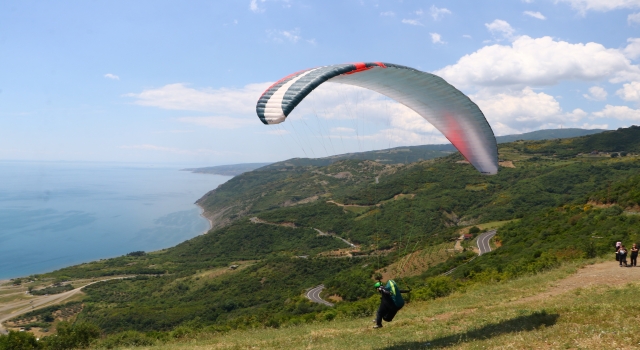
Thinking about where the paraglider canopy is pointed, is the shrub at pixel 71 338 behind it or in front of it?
behind

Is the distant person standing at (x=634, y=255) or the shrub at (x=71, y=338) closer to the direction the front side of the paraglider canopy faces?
the shrub

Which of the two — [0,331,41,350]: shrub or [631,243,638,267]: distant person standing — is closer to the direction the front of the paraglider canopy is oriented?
the shrub

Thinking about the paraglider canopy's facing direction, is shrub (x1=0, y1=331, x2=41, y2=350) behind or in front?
behind

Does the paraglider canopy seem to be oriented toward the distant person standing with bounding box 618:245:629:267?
no

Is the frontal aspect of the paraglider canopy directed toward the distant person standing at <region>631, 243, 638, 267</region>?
no

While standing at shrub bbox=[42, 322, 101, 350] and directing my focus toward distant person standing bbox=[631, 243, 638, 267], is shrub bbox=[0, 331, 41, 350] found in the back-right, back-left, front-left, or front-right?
back-right

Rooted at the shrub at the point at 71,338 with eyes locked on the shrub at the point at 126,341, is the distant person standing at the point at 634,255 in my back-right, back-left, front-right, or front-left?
front-left

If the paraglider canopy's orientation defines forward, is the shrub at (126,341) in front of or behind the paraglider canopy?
in front
